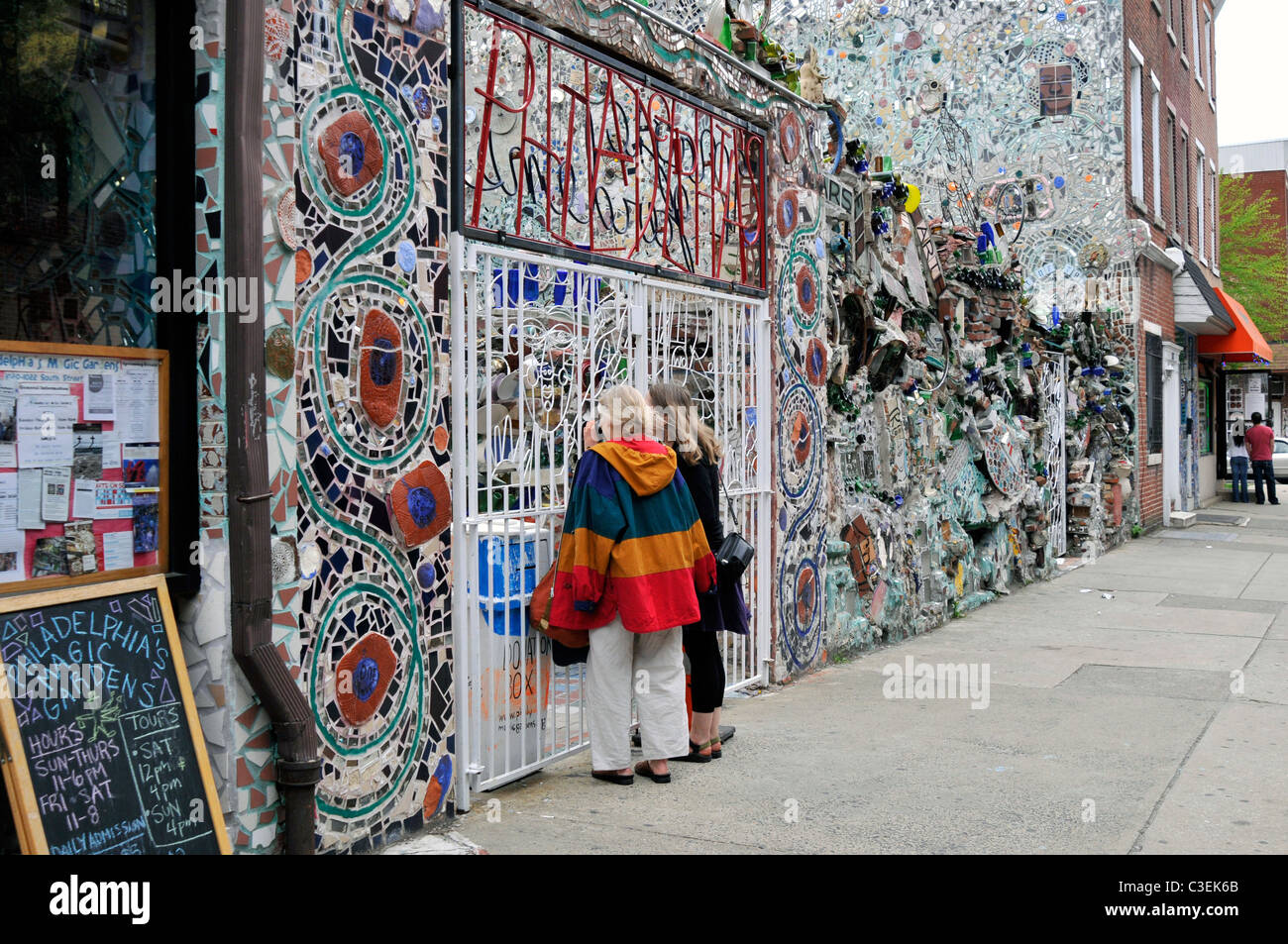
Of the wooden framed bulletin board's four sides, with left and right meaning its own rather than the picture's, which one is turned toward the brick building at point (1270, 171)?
left

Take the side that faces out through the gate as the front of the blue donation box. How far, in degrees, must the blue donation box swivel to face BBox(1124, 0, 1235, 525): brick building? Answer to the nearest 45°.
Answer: approximately 90° to its left

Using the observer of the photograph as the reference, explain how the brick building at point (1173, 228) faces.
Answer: facing to the right of the viewer

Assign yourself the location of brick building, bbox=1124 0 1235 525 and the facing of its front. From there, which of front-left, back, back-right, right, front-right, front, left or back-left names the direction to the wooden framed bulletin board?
right

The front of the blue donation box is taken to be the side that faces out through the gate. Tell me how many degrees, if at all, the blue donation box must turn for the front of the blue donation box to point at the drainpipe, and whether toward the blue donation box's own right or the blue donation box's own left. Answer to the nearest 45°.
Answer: approximately 90° to the blue donation box's own right

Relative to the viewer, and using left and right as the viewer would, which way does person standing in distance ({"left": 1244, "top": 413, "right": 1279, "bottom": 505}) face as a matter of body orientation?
facing away from the viewer

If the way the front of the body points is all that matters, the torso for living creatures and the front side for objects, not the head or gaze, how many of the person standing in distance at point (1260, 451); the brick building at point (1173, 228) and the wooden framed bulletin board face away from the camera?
1

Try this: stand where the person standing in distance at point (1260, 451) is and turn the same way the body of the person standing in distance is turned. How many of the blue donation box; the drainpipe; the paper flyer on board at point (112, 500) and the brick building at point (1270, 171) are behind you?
3

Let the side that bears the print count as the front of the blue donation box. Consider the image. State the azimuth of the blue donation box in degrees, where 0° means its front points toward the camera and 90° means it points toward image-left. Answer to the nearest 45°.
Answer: approximately 315°

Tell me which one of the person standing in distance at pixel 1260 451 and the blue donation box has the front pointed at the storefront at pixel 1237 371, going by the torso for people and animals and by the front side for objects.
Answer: the person standing in distance

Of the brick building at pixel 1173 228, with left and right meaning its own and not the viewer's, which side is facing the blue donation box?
right
